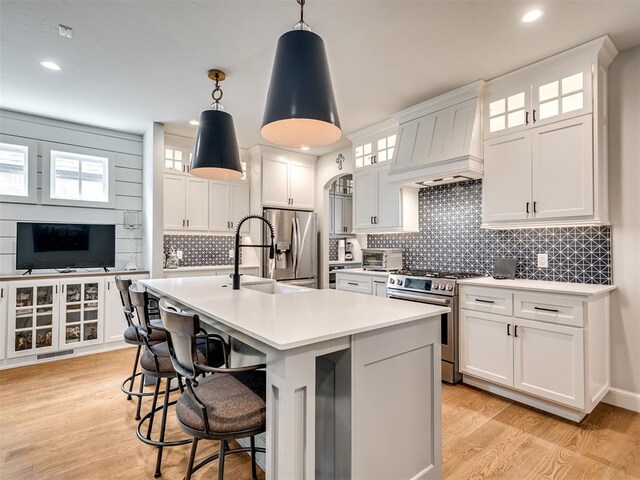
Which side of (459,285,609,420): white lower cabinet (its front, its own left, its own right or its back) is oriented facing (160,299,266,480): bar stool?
front

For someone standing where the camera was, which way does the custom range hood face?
facing the viewer and to the left of the viewer

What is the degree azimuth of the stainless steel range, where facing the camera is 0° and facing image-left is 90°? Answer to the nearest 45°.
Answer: approximately 45°

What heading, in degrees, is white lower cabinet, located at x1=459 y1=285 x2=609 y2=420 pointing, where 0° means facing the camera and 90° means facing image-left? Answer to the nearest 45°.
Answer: approximately 45°

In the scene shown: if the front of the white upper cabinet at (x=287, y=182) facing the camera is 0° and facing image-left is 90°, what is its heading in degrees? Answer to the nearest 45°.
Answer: approximately 315°

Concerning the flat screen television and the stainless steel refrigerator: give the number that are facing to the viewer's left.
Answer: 0

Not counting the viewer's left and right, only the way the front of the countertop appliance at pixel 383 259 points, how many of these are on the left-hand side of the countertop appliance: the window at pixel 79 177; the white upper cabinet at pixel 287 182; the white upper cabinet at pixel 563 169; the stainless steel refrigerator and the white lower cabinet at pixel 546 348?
2

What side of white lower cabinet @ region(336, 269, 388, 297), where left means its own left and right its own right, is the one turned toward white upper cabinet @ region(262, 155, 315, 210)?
right

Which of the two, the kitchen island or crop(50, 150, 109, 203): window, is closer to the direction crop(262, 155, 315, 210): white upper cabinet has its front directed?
the kitchen island

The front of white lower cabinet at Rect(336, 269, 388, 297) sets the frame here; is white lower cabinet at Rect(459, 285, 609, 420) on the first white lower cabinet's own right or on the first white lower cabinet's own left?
on the first white lower cabinet's own left
